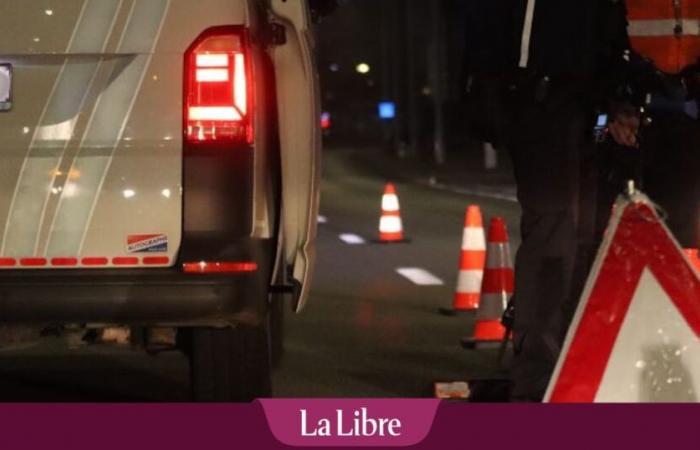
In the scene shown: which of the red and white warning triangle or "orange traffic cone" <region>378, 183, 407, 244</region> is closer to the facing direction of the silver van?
the orange traffic cone

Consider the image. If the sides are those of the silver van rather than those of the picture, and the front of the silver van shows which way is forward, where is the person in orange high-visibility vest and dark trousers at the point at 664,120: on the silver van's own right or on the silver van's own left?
on the silver van's own right

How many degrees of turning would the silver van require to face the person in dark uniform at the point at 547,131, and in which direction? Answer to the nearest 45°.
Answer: approximately 90° to its right

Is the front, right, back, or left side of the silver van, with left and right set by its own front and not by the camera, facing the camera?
back

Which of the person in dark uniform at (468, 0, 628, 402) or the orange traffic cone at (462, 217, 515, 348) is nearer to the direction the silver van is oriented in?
the orange traffic cone

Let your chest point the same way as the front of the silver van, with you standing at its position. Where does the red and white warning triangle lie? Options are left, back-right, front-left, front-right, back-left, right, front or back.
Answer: back-right

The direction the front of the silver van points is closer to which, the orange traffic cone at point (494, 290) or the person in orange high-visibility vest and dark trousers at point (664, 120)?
the orange traffic cone

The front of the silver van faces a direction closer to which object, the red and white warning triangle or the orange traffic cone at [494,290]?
the orange traffic cone
